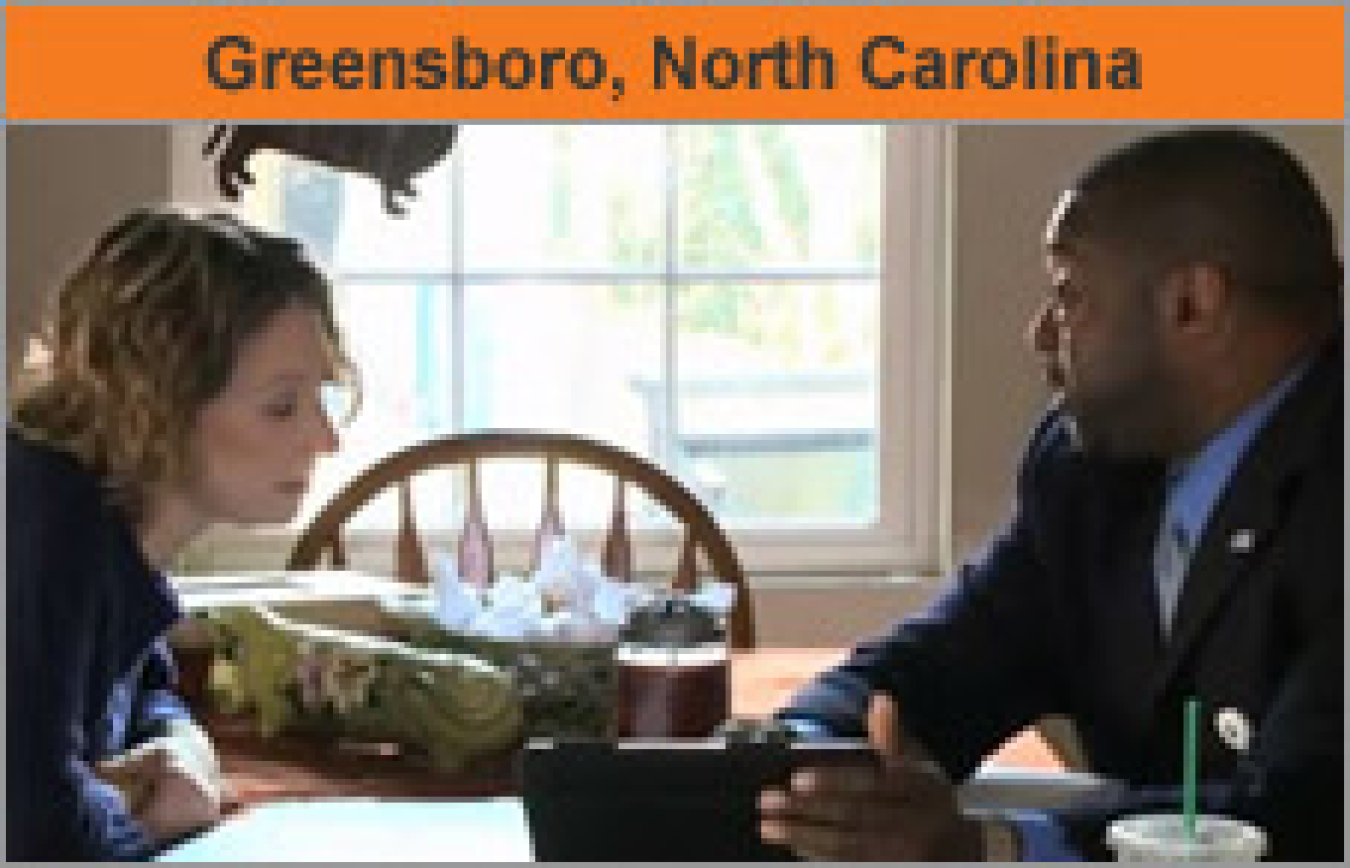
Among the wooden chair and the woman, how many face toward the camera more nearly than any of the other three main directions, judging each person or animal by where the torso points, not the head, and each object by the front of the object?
1

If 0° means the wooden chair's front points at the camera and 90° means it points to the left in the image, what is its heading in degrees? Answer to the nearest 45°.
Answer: approximately 0°

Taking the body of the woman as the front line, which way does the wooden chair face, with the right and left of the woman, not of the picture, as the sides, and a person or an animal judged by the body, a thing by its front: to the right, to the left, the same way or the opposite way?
to the right

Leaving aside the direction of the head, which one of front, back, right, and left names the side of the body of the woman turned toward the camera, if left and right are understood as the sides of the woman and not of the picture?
right

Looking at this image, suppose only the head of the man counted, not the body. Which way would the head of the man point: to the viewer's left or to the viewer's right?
to the viewer's left

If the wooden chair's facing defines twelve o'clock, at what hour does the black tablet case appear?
The black tablet case is roughly at 12 o'clock from the wooden chair.

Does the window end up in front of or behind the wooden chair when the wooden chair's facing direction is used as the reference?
behind

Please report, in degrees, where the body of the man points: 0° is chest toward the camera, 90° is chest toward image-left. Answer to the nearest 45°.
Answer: approximately 45°

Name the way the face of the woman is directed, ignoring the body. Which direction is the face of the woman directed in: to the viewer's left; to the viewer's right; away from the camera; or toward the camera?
to the viewer's right
